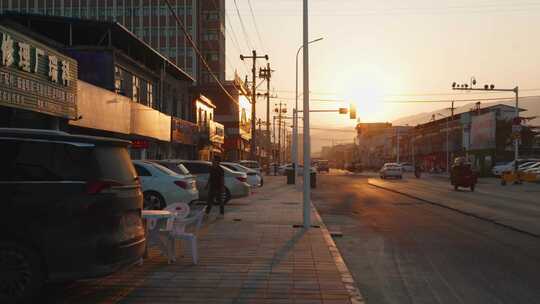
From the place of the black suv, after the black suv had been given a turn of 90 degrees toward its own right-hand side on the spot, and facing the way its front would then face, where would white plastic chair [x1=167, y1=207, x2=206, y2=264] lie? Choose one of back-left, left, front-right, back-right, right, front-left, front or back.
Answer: front

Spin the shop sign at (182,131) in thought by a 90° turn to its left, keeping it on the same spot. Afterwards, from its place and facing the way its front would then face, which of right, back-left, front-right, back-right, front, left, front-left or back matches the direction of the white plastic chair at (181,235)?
back-right

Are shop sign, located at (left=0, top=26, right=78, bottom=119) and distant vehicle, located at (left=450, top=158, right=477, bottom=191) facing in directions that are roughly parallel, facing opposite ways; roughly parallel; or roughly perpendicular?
roughly perpendicular

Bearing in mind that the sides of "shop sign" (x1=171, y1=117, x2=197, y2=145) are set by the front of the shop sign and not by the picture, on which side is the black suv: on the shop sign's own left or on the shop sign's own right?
on the shop sign's own right

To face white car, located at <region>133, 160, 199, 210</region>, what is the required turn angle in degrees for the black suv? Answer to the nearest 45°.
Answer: approximately 45° to its right

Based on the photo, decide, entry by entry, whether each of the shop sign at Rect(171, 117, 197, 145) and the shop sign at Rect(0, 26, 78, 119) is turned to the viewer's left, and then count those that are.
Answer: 0

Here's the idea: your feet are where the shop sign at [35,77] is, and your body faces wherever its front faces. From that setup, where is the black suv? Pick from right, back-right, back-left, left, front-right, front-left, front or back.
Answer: front-right

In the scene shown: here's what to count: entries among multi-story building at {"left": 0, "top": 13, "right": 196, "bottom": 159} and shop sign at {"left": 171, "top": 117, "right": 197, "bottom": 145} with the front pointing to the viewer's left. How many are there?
0

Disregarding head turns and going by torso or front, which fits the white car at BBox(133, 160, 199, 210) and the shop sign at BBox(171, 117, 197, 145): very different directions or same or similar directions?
very different directions

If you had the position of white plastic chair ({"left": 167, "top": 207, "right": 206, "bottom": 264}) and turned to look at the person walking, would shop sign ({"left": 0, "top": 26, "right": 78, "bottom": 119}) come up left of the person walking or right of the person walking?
left

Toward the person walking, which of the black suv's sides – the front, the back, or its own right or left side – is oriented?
right

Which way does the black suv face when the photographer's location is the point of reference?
facing away from the viewer and to the left of the viewer

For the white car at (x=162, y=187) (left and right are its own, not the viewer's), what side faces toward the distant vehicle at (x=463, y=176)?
right
